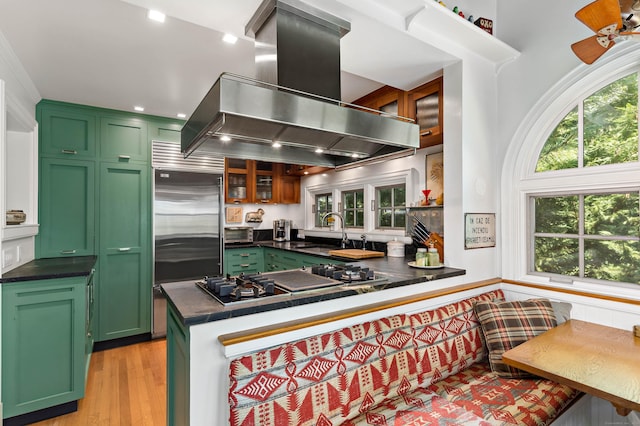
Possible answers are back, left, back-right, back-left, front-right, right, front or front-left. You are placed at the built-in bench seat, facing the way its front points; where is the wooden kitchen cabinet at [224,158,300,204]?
back

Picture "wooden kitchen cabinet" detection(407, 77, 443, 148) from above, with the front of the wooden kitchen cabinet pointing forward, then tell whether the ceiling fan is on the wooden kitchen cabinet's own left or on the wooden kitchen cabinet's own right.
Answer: on the wooden kitchen cabinet's own left

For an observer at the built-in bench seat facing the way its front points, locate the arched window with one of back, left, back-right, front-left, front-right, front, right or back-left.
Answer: left

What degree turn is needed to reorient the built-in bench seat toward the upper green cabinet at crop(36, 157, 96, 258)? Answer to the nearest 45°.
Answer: approximately 135° to its right

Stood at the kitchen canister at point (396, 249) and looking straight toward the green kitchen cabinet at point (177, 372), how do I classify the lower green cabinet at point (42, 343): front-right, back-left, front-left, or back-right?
front-right

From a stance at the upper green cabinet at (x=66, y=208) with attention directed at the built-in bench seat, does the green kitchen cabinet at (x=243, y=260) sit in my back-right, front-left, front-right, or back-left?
front-left

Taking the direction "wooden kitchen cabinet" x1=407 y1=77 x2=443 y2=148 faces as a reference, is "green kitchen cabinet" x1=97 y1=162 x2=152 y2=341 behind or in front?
in front

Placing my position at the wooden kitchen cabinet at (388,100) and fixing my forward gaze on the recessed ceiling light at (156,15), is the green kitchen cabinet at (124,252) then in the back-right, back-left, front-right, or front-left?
front-right
